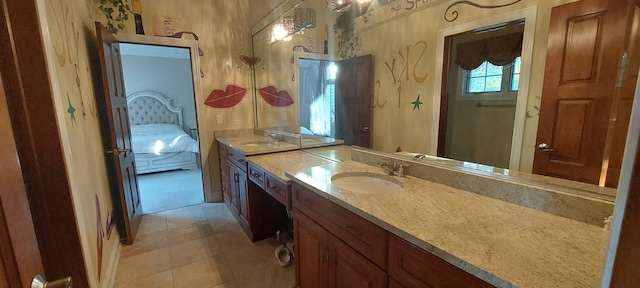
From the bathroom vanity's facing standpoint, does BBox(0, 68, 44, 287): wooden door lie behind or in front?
in front

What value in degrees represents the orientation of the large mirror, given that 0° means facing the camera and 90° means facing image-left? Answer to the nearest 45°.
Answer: approximately 45°

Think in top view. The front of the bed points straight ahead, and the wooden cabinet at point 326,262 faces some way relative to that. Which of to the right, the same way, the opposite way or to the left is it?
to the right

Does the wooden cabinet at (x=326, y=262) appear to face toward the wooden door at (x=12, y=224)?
yes

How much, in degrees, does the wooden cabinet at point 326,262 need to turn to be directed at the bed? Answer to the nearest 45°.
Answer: approximately 90° to its right

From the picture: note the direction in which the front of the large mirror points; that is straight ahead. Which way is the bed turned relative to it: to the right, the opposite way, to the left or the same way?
to the left

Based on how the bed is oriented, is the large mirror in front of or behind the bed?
in front

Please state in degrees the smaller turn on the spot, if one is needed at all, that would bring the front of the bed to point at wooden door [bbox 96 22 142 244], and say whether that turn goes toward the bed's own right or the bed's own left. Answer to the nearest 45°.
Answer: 0° — it already faces it
